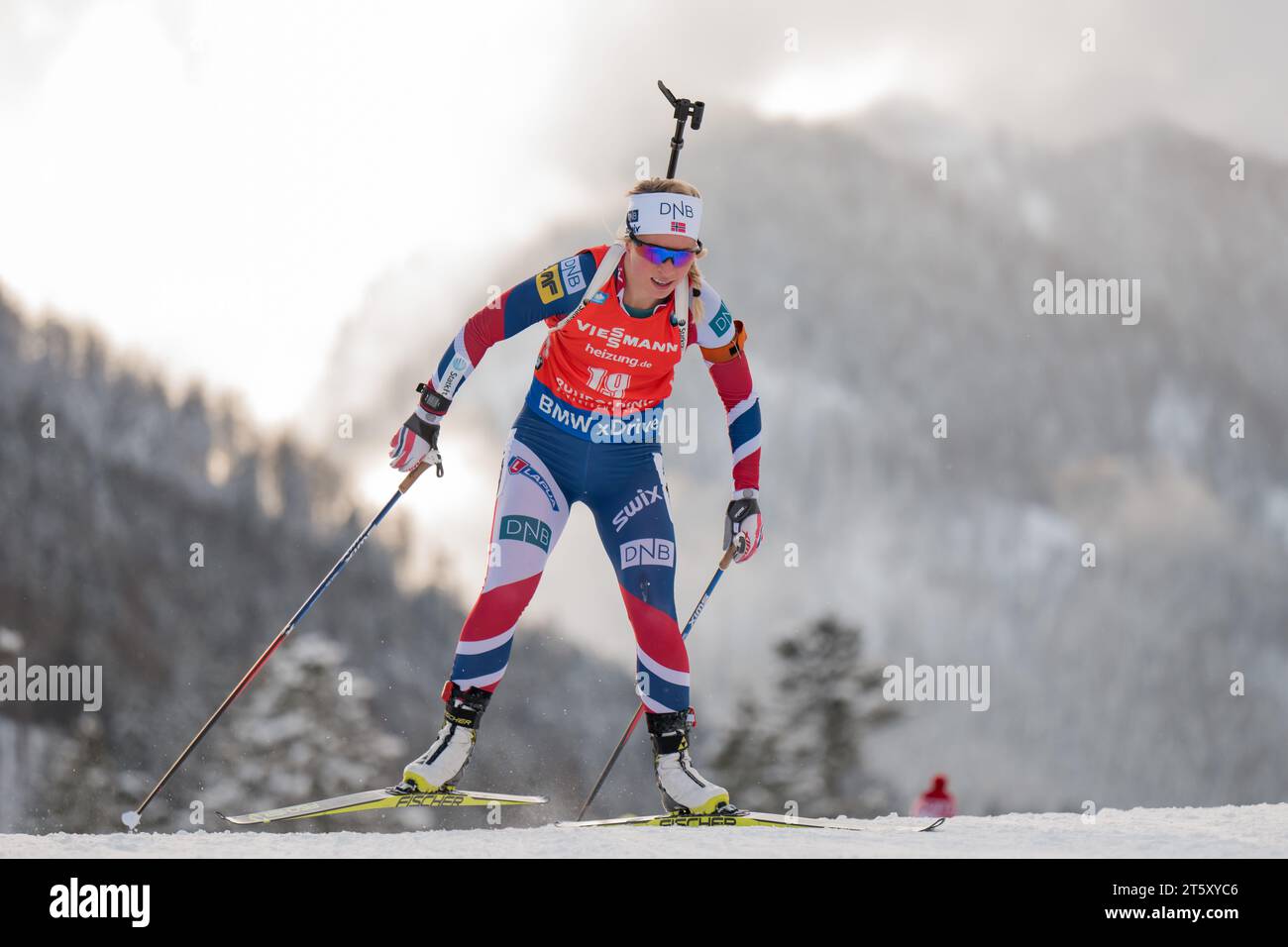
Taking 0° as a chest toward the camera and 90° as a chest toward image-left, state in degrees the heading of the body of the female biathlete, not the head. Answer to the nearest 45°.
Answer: approximately 0°

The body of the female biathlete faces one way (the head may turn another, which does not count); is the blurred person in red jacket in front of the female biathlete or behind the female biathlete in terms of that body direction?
behind
